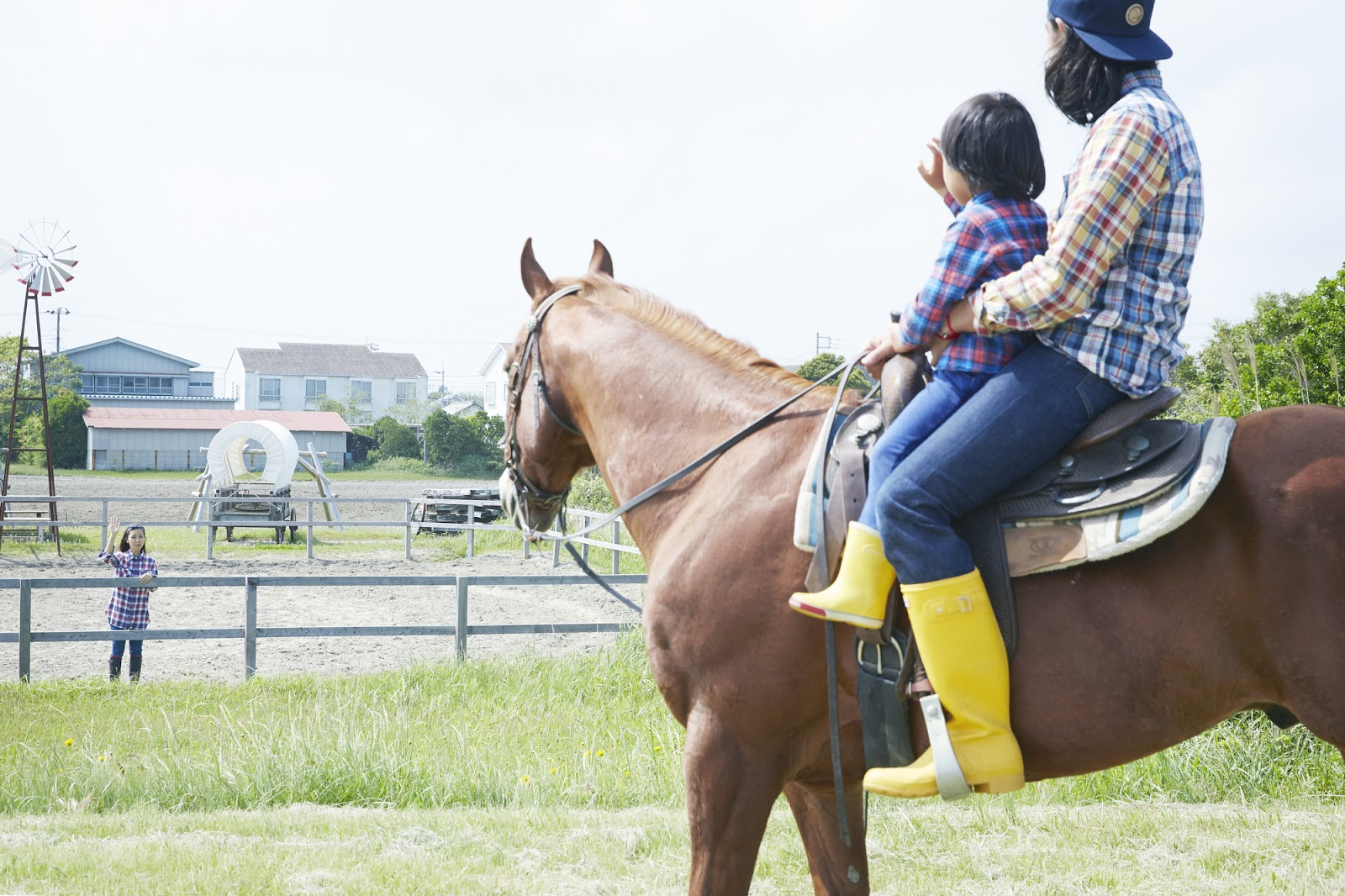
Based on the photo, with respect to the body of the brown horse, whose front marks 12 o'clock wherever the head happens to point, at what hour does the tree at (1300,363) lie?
The tree is roughly at 4 o'clock from the brown horse.

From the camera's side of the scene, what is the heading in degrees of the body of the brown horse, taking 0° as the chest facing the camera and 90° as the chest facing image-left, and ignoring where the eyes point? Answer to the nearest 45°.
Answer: approximately 90°
